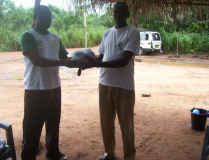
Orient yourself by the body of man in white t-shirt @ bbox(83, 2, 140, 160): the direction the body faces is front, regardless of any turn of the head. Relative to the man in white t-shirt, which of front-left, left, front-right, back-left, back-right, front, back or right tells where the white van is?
back-right

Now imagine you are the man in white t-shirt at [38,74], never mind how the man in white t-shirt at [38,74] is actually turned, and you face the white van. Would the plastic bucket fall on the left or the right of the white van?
right

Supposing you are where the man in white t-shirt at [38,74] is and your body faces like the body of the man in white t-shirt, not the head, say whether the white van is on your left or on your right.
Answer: on your left

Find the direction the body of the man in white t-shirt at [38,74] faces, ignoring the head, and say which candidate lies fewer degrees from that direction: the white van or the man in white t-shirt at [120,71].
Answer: the man in white t-shirt

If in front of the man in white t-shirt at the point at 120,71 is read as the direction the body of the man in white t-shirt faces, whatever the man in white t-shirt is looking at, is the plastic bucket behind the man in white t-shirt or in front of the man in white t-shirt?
behind

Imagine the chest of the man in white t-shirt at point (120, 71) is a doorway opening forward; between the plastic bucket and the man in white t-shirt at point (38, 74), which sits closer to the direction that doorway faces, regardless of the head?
the man in white t-shirt

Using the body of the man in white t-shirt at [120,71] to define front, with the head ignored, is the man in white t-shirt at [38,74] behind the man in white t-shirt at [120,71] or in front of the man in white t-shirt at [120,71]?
in front

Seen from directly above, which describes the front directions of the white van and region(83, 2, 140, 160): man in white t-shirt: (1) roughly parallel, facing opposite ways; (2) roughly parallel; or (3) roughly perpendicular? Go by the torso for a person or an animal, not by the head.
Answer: roughly perpendicular
